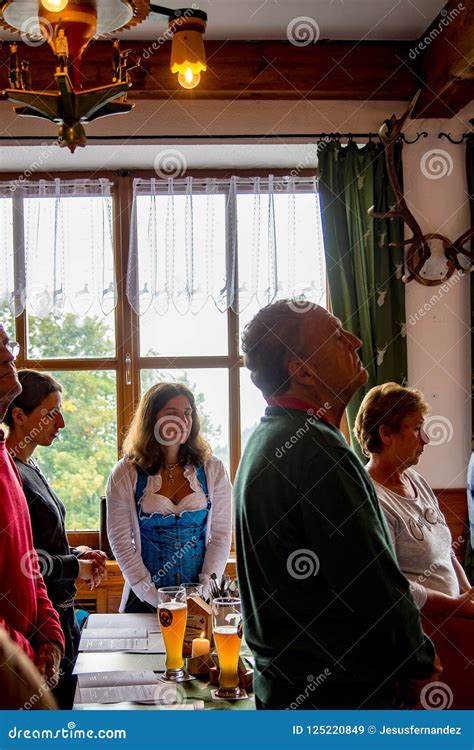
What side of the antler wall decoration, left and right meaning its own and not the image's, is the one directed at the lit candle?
front

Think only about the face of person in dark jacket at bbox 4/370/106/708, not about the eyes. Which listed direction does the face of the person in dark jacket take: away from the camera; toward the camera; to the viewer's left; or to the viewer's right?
to the viewer's right

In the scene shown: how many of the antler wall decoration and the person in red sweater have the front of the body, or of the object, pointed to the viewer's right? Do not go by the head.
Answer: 1

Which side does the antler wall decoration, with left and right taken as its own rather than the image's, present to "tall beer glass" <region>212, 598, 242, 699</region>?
front

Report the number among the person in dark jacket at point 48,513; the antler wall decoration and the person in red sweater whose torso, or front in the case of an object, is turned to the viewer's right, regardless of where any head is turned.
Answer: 2

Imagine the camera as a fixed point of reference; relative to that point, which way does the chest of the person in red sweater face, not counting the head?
to the viewer's right

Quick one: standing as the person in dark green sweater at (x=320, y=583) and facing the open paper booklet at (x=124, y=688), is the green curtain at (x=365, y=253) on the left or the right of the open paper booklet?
right

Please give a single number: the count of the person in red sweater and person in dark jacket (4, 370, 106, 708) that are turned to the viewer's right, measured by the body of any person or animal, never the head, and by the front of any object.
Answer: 2

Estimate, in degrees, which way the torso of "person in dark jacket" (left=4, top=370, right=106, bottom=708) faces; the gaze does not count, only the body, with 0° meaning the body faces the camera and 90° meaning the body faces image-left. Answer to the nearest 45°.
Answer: approximately 270°

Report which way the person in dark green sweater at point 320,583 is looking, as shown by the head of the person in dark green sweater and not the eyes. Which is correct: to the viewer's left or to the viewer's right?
to the viewer's right
